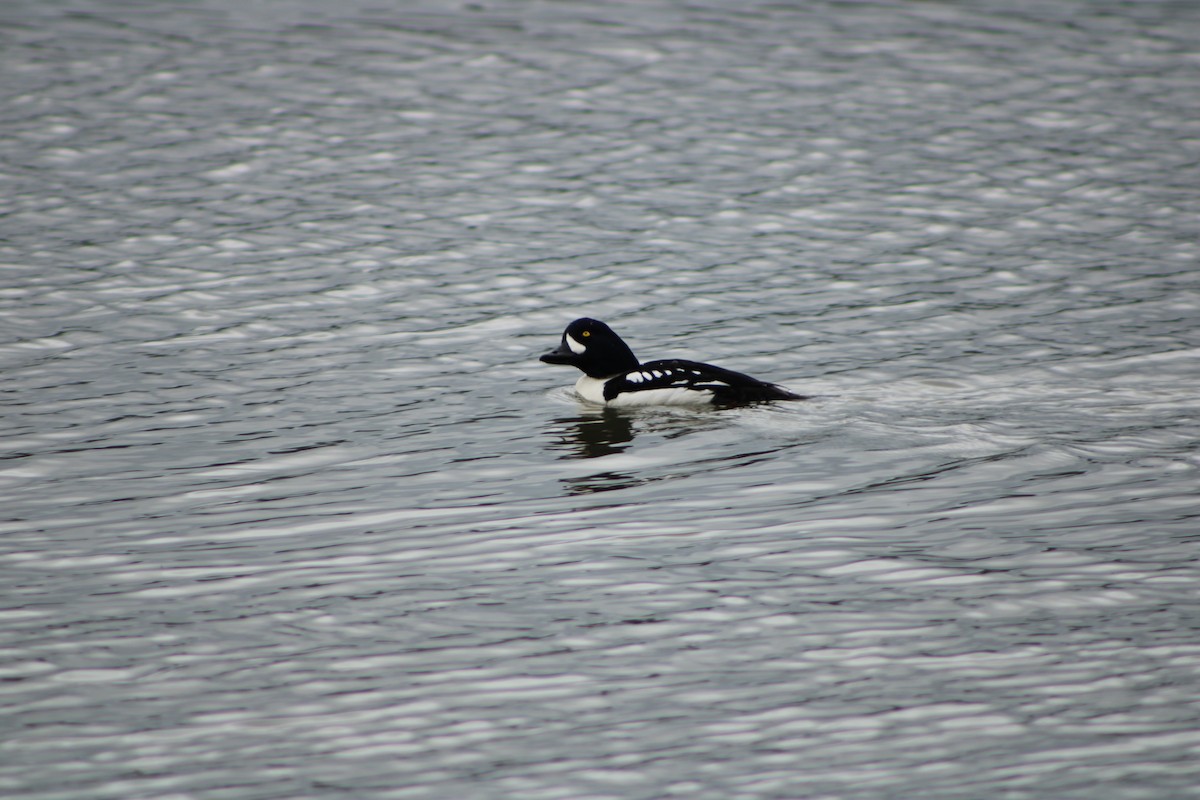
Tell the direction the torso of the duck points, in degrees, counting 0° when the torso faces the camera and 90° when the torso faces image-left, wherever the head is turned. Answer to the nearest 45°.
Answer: approximately 90°
